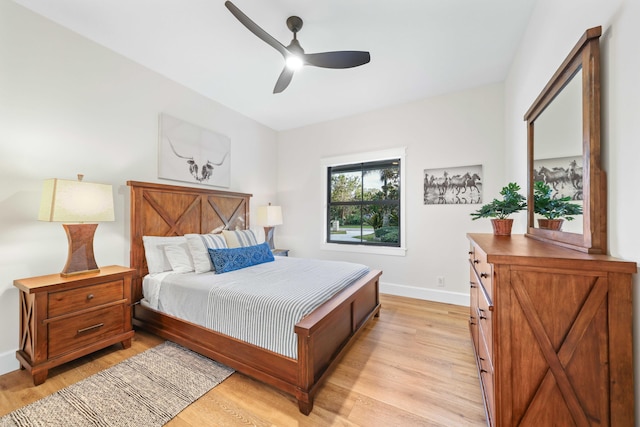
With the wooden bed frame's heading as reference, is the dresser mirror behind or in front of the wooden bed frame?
in front

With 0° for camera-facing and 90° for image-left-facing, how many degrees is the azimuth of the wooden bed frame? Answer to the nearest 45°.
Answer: approximately 315°

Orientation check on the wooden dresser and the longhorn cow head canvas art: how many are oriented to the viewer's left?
1

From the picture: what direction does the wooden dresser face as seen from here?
to the viewer's left

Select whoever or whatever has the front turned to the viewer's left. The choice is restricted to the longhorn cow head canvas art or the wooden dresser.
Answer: the wooden dresser

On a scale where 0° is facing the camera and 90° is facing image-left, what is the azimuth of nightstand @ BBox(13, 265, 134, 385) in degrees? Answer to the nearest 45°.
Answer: approximately 315°

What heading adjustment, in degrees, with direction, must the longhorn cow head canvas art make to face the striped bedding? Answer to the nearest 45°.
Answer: approximately 45° to its right

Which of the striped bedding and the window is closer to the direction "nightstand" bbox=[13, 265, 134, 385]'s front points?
the striped bedding

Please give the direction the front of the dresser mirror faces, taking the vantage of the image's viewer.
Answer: facing to the left of the viewer
